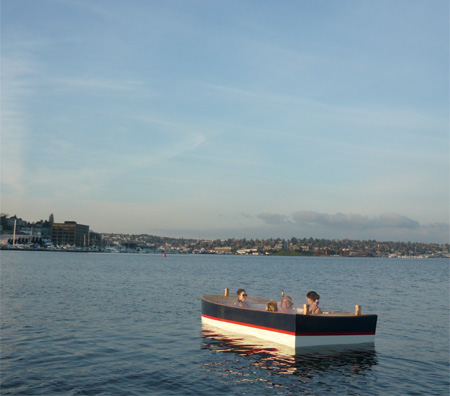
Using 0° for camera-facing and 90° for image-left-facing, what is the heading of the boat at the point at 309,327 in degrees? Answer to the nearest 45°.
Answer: approximately 135°
